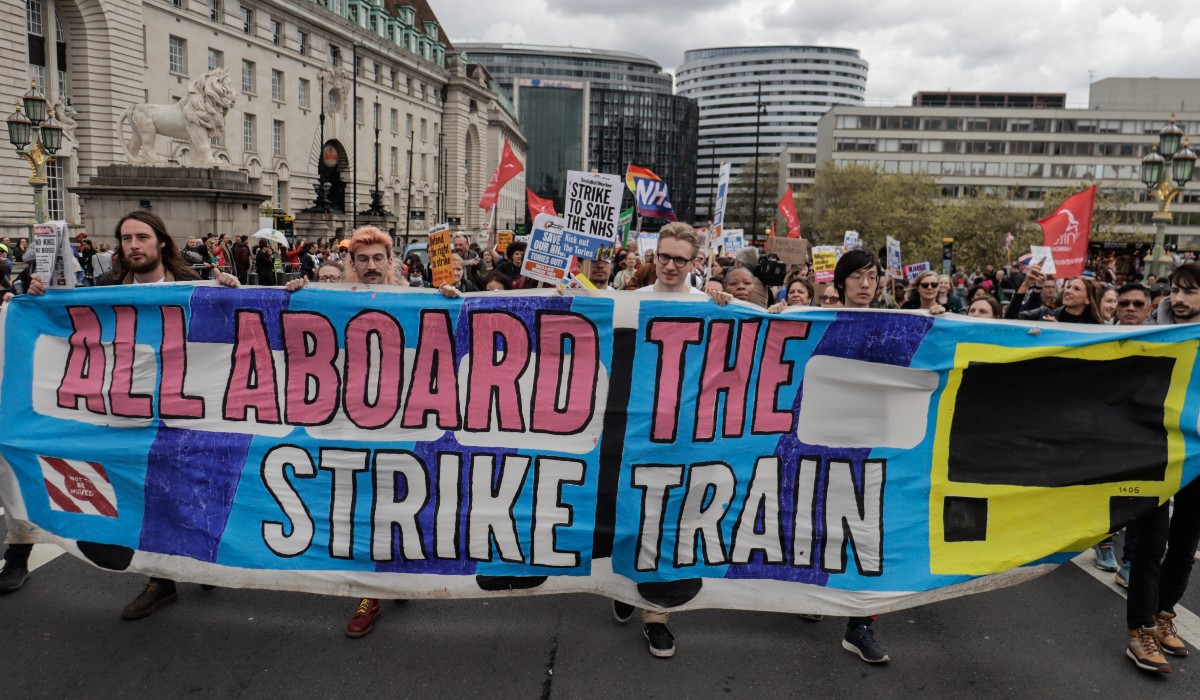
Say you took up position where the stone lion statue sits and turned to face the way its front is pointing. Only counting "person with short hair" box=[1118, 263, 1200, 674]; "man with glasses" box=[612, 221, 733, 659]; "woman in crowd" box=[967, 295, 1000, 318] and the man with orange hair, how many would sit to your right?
4

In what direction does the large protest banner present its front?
toward the camera

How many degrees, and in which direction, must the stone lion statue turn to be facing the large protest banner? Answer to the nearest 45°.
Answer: approximately 90° to its right

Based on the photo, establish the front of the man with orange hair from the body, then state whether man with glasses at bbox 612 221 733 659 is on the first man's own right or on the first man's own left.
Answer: on the first man's own left

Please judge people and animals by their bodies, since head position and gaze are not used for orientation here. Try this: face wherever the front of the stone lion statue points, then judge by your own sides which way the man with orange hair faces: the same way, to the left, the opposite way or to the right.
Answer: to the right

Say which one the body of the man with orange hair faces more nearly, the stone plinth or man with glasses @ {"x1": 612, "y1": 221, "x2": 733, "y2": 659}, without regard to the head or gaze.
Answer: the man with glasses

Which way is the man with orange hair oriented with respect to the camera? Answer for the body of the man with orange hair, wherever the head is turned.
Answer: toward the camera

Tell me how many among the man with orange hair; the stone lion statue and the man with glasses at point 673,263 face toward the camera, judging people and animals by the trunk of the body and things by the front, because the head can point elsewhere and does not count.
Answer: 2

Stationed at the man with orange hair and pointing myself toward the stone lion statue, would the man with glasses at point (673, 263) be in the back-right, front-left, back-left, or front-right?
back-right

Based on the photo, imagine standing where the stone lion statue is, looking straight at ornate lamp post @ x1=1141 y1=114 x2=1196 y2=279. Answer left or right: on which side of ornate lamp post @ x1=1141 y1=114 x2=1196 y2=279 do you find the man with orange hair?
right

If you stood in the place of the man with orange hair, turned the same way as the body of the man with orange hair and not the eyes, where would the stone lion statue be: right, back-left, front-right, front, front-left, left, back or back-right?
back

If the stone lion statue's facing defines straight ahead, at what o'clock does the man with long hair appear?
The man with long hair is roughly at 3 o'clock from the stone lion statue.

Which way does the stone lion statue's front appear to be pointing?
to the viewer's right
